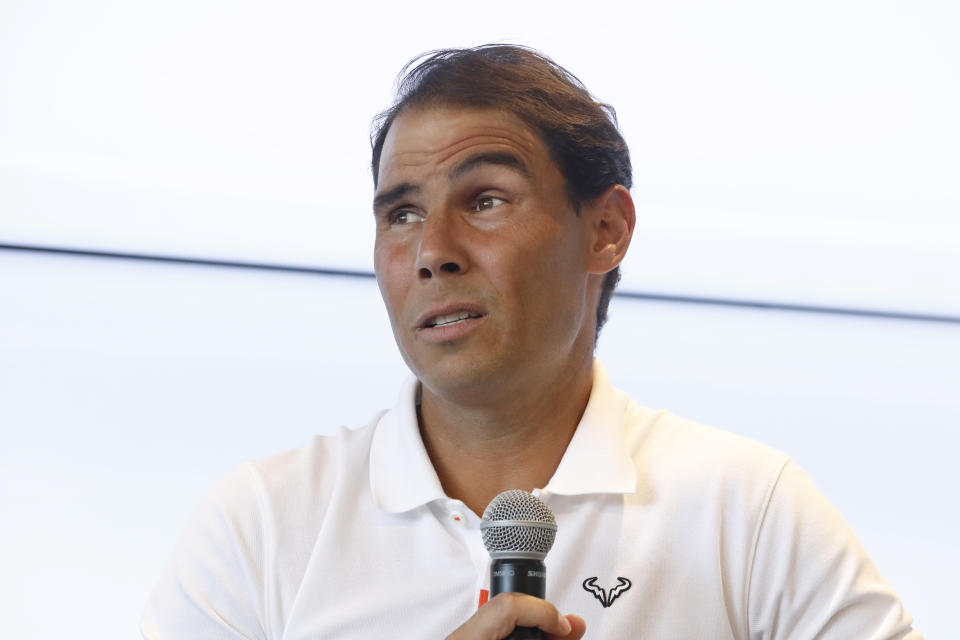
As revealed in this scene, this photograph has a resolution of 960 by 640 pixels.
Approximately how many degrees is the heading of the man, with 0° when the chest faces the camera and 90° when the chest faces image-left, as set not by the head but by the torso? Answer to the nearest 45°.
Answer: approximately 0°

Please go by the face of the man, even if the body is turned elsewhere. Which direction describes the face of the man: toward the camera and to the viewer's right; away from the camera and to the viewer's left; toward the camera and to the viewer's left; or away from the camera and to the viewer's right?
toward the camera and to the viewer's left
